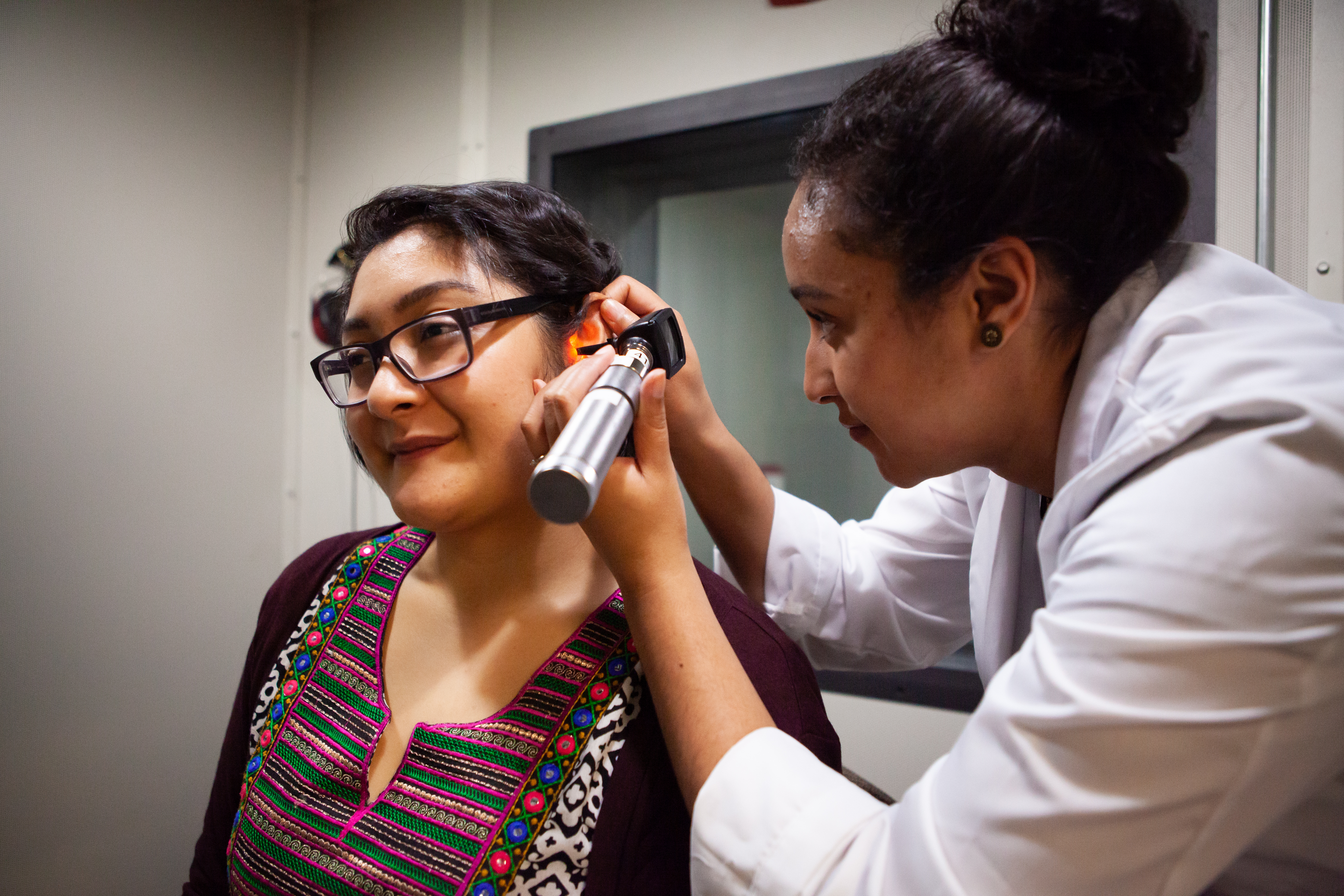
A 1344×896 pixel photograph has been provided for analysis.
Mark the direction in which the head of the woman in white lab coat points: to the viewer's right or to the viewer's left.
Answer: to the viewer's left

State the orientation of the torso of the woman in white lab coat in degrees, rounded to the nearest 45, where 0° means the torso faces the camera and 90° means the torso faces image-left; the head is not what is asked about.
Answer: approximately 90°
